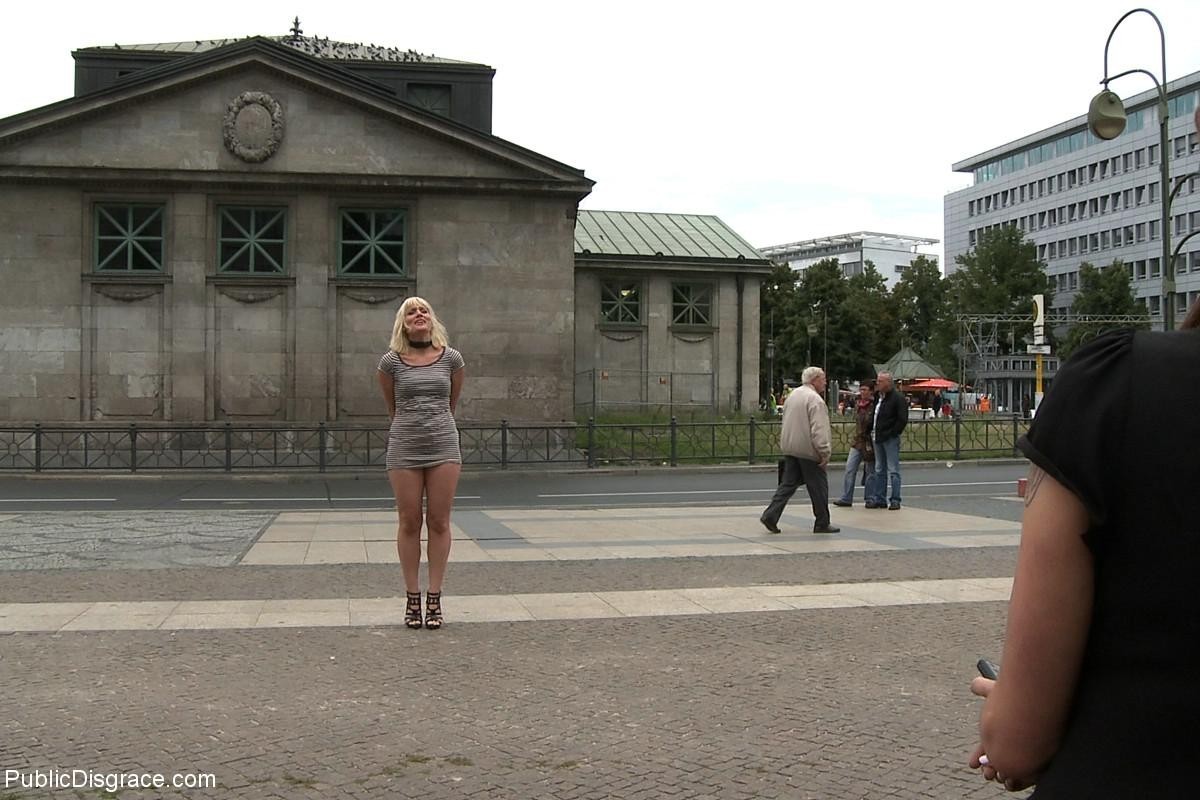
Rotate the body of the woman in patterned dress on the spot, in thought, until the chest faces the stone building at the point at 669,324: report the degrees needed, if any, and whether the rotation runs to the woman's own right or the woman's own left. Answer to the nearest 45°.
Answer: approximately 180°

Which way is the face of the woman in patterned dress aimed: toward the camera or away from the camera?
toward the camera

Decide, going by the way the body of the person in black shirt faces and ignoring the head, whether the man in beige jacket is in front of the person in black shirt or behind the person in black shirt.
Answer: in front

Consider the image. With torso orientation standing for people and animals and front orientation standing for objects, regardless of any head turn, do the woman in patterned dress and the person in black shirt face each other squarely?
yes

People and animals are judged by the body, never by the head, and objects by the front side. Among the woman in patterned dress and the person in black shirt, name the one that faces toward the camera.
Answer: the woman in patterned dress

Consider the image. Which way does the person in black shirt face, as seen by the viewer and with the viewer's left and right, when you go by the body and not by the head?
facing away from the viewer and to the left of the viewer

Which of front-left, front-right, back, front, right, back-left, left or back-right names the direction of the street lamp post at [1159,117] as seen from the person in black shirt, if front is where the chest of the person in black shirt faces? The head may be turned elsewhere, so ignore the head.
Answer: front-right

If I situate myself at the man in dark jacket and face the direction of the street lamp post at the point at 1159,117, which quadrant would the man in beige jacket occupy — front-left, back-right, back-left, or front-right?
back-right

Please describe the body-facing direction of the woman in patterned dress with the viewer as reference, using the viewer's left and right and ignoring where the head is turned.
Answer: facing the viewer

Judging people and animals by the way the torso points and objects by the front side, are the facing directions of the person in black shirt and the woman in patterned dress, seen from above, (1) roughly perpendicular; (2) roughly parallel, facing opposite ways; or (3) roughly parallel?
roughly parallel, facing opposite ways

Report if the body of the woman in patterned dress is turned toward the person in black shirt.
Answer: yes

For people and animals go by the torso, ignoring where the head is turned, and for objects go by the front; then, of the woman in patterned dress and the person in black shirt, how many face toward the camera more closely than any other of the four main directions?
1

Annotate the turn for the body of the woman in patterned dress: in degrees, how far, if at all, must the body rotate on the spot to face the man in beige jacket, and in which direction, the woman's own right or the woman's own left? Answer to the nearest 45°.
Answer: approximately 135° to the woman's own left

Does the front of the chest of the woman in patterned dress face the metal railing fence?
no

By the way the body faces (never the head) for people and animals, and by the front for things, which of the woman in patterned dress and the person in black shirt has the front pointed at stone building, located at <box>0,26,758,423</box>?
the person in black shirt

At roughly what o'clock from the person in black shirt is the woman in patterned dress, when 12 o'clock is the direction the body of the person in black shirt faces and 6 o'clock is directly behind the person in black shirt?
The woman in patterned dress is roughly at 12 o'clock from the person in black shirt.

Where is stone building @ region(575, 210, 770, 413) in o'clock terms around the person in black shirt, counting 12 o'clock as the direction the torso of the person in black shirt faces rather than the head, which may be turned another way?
The stone building is roughly at 1 o'clock from the person in black shirt.

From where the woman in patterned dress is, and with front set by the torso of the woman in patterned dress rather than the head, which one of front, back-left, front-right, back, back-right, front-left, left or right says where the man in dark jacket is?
back-left
